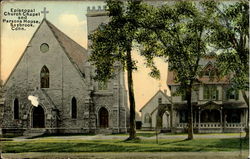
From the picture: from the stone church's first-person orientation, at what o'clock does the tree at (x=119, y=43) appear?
The tree is roughly at 10 o'clock from the stone church.

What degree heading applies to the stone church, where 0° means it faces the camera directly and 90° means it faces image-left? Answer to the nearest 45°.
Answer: approximately 0°

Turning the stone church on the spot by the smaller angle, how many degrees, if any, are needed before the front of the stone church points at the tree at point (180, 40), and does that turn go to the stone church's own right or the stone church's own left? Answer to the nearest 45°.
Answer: approximately 90° to the stone church's own left

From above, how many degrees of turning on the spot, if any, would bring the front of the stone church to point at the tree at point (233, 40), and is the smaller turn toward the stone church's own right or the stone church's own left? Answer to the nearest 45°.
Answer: approximately 90° to the stone church's own left
